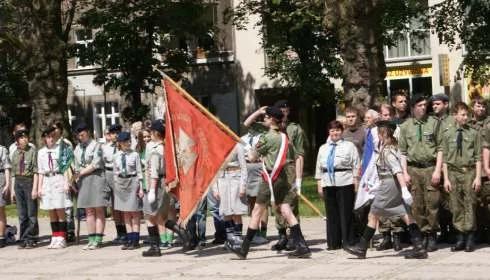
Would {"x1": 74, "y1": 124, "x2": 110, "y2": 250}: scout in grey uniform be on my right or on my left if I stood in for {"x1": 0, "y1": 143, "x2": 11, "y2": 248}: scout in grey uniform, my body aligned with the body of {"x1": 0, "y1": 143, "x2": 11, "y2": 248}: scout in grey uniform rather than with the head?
on my left

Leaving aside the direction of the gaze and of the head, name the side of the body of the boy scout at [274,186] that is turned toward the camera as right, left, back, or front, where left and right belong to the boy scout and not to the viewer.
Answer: left

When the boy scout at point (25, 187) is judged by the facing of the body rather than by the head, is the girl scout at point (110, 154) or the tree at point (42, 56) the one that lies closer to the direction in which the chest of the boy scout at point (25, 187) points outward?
the girl scout

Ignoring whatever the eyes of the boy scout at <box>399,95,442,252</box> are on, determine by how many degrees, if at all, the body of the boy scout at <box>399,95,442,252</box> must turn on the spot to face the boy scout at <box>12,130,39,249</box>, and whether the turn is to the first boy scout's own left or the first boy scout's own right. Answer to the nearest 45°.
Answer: approximately 90° to the first boy scout's own right

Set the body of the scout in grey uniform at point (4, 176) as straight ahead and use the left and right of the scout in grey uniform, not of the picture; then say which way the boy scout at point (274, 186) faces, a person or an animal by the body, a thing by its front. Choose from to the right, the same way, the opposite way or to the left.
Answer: to the right

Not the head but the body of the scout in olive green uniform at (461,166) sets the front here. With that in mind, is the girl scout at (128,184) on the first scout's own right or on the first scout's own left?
on the first scout's own right

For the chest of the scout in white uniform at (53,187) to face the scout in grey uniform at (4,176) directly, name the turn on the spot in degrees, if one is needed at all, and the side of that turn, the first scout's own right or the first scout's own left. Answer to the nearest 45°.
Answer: approximately 135° to the first scout's own right

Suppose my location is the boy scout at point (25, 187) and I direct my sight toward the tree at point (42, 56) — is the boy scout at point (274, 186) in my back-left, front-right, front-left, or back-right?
back-right

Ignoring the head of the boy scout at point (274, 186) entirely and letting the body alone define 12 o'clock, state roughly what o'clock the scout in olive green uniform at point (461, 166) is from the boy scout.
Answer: The scout in olive green uniform is roughly at 6 o'clock from the boy scout.

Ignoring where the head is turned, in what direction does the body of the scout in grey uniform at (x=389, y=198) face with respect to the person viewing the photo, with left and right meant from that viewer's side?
facing to the left of the viewer

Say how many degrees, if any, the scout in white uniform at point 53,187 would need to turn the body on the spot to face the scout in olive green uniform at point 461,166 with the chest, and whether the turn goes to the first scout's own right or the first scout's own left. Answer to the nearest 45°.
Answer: approximately 45° to the first scout's own left
